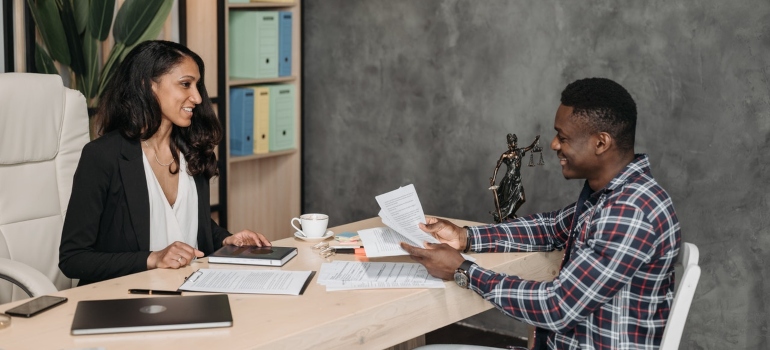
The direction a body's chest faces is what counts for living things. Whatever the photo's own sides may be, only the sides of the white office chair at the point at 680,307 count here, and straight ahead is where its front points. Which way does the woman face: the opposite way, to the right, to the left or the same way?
the opposite way

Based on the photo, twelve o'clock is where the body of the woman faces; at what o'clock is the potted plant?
The potted plant is roughly at 7 o'clock from the woman.

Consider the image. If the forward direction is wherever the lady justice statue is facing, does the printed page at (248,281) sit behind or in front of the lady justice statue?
in front

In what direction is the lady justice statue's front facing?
toward the camera

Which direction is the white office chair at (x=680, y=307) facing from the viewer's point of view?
to the viewer's left

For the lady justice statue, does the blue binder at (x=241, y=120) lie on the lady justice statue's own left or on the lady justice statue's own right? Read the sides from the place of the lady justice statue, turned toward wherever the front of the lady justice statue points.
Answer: on the lady justice statue's own right

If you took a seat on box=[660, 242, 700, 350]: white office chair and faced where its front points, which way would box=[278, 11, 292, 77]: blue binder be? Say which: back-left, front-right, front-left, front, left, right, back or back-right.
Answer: front-right

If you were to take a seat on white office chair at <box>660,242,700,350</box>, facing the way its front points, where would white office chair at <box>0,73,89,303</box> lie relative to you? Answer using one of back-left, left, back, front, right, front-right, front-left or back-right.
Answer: front

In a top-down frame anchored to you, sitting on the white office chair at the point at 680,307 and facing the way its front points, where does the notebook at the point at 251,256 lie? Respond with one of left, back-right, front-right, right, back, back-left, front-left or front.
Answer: front

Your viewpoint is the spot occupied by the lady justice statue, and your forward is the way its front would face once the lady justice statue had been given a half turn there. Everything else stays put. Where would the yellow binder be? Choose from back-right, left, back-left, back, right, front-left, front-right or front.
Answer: front-left

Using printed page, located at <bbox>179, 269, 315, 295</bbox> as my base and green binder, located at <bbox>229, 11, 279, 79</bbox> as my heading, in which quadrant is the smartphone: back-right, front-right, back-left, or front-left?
back-left

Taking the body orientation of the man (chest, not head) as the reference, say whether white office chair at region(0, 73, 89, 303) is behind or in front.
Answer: in front

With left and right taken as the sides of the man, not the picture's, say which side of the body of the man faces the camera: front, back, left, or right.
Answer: left

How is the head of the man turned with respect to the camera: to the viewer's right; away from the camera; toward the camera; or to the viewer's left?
to the viewer's left

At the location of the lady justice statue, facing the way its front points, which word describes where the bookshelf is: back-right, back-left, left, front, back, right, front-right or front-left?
back-right

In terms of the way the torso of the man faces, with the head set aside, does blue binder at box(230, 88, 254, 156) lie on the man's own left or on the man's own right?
on the man's own right

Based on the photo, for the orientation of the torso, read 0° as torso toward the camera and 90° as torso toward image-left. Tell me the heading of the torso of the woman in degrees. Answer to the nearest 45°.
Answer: approximately 315°
